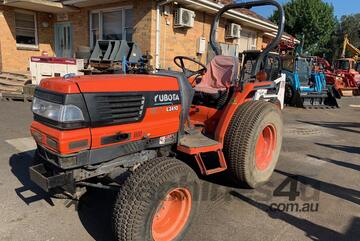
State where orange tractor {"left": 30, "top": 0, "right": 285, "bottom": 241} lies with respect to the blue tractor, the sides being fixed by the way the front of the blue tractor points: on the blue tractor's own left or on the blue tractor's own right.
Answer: on the blue tractor's own right

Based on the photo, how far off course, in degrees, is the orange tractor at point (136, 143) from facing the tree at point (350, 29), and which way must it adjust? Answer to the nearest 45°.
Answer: approximately 180°

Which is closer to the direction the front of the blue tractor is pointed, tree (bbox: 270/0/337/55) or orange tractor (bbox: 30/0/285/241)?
the orange tractor

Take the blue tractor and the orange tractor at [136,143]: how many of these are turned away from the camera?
0

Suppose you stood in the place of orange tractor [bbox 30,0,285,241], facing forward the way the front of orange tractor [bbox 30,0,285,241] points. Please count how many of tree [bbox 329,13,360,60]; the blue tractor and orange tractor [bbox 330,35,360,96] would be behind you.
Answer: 3

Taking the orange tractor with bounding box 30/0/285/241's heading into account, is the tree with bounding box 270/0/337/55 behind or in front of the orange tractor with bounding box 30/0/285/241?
behind

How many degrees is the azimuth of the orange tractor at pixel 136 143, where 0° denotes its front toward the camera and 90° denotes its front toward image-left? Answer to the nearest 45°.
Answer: approximately 45°

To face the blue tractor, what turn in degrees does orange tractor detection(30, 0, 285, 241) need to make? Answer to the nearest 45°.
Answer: approximately 180°

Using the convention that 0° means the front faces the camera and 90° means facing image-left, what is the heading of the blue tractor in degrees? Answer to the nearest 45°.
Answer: approximately 315°

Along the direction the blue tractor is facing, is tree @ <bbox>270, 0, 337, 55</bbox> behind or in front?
behind
